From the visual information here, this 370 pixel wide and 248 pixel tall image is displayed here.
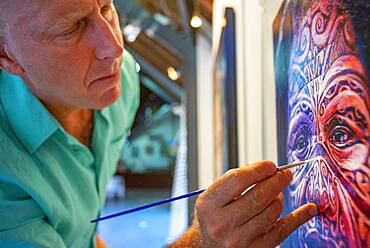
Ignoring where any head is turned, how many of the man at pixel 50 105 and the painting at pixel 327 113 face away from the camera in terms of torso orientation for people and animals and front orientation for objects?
0

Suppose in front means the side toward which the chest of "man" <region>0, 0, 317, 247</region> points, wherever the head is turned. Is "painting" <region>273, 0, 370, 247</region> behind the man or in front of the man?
in front

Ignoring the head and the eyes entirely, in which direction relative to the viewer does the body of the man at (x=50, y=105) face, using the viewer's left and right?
facing the viewer and to the right of the viewer

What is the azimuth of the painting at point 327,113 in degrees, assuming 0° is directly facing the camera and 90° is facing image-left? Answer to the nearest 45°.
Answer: approximately 45°
